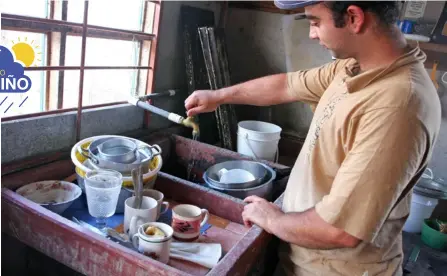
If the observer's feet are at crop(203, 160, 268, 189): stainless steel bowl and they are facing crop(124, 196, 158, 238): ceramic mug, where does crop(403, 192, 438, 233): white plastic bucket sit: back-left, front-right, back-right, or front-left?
back-left

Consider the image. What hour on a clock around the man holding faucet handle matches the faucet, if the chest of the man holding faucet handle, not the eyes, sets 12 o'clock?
The faucet is roughly at 1 o'clock from the man holding faucet handle.

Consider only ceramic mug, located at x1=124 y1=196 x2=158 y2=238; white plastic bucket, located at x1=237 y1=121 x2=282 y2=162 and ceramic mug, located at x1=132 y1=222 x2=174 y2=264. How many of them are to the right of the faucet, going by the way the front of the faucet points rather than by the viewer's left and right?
2

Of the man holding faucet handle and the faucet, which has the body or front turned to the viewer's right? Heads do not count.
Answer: the faucet

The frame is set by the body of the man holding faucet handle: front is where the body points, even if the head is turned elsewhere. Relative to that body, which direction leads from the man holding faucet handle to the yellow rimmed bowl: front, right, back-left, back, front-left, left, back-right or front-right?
front

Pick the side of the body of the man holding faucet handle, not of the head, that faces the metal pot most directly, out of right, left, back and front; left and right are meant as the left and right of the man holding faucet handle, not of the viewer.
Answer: front

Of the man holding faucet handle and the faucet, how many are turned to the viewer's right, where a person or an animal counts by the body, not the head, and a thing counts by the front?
1

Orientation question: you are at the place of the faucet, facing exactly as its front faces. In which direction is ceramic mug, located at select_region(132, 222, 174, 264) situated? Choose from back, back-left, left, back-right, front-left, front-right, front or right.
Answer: right

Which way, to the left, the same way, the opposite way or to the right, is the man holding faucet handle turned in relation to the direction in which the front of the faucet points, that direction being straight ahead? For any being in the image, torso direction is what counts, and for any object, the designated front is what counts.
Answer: the opposite way

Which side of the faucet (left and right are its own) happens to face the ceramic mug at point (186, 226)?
right

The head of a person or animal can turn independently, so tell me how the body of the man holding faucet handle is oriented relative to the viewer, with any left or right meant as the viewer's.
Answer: facing to the left of the viewer

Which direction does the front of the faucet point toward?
to the viewer's right

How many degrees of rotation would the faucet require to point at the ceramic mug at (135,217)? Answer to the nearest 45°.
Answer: approximately 90° to its right

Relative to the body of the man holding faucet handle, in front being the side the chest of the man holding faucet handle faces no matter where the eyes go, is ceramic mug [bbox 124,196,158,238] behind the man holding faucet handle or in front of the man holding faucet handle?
in front
